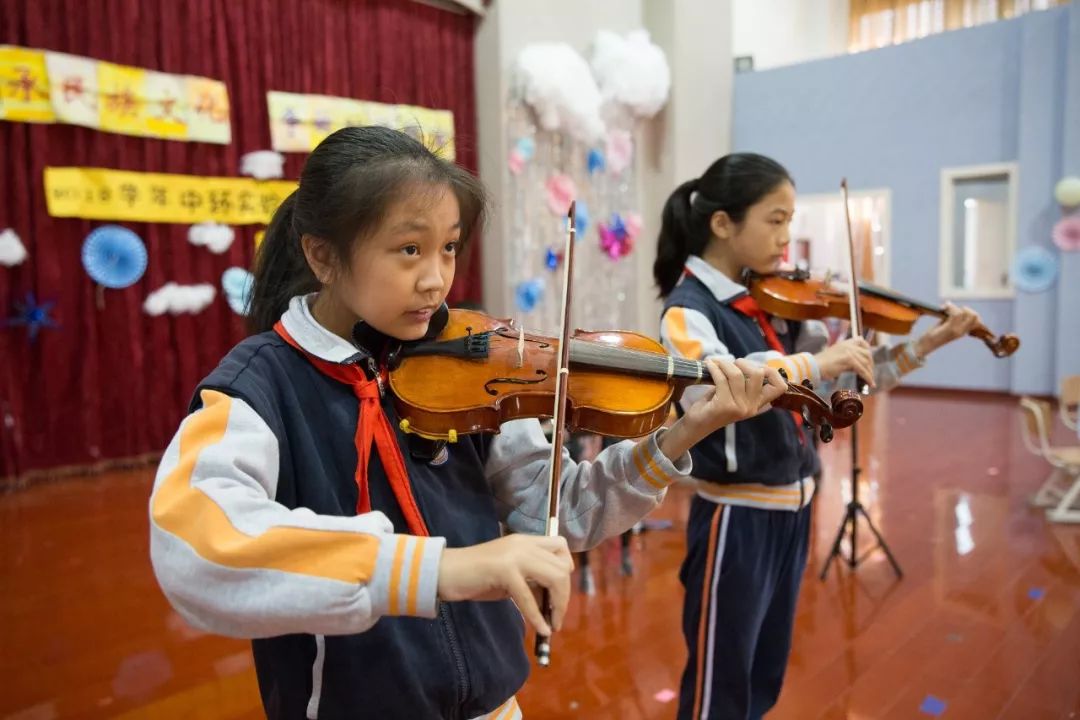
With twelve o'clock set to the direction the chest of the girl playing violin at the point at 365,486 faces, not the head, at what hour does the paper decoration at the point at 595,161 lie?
The paper decoration is roughly at 8 o'clock from the girl playing violin.

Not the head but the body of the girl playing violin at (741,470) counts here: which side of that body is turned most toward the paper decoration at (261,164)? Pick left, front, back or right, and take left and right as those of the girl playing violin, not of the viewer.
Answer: back

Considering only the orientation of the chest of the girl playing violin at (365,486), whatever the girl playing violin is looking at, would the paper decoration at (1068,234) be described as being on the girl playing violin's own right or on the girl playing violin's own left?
on the girl playing violin's own left

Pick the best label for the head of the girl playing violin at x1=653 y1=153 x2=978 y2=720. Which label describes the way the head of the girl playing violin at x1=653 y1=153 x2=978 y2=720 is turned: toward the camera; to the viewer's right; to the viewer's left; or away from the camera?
to the viewer's right

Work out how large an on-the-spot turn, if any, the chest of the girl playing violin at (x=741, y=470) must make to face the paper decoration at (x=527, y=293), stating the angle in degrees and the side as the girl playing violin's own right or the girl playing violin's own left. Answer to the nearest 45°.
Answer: approximately 180°

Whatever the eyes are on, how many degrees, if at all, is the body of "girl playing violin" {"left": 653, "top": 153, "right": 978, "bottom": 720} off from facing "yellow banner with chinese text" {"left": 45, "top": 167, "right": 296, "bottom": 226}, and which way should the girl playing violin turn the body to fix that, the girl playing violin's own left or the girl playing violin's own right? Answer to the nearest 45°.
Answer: approximately 180°

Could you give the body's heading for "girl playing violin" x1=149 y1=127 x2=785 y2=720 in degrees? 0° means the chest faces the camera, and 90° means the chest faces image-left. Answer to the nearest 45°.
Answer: approximately 315°

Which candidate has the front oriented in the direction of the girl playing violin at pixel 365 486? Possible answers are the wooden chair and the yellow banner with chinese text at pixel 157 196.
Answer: the yellow banner with chinese text
